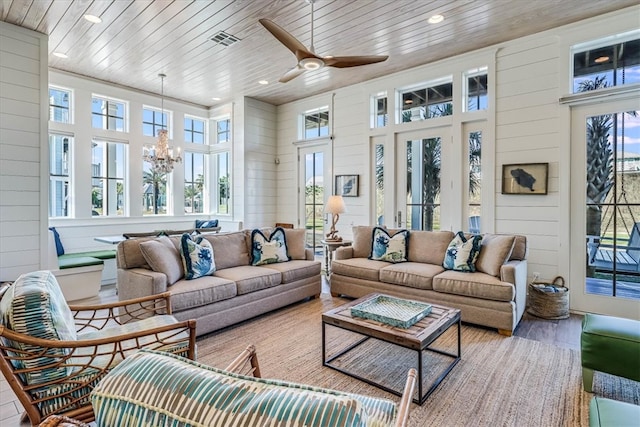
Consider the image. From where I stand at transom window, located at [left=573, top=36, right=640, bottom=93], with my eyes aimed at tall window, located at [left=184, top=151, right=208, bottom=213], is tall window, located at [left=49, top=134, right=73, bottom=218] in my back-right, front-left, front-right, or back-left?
front-left

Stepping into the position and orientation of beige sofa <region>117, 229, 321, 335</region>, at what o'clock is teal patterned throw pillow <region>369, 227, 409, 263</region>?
The teal patterned throw pillow is roughly at 10 o'clock from the beige sofa.

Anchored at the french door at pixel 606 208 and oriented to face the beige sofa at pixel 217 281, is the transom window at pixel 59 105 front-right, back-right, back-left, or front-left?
front-right

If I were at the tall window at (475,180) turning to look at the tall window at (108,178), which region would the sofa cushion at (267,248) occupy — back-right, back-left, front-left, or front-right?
front-left

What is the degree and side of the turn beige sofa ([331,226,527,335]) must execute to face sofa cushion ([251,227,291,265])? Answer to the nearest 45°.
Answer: approximately 45° to its right

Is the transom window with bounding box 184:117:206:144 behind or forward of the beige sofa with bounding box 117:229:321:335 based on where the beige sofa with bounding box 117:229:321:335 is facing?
behind

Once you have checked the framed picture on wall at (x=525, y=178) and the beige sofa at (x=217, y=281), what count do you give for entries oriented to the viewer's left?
0

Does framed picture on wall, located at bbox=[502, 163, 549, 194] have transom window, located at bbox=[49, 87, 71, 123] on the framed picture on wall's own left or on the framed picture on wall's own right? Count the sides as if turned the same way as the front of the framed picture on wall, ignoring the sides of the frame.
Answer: on the framed picture on wall's own right

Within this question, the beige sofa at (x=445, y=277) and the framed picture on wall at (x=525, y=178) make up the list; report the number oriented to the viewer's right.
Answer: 0

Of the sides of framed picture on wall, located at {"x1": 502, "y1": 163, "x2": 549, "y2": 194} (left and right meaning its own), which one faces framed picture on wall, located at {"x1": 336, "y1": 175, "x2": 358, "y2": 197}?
right

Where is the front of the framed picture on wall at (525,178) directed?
toward the camera

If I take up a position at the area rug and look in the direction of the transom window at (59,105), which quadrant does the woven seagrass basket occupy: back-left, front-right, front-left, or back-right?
back-right

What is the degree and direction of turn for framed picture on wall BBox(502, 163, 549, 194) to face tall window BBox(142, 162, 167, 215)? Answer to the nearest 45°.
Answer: approximately 90° to its right

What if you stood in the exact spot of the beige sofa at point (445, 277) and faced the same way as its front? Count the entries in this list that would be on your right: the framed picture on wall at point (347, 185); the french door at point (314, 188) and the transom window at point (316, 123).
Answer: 3

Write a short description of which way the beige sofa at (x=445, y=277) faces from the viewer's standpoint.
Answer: facing the viewer and to the left of the viewer

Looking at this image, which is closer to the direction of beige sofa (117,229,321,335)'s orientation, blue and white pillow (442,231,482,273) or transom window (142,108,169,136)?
the blue and white pillow

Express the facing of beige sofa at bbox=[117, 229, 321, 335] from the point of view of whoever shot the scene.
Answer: facing the viewer and to the right of the viewer

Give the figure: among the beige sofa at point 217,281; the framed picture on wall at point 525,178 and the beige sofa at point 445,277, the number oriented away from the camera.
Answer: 0

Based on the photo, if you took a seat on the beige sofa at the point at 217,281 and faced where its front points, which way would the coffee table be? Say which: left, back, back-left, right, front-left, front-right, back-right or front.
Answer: front

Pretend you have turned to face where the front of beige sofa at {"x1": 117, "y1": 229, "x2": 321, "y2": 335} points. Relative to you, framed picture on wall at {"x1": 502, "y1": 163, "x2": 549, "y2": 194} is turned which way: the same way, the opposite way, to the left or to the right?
to the right
